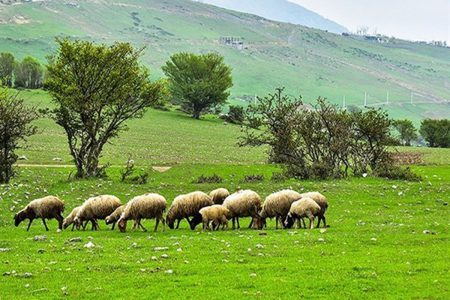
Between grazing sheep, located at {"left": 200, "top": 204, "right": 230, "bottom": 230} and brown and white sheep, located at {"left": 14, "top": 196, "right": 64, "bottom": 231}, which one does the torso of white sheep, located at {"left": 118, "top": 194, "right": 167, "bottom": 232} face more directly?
the brown and white sheep

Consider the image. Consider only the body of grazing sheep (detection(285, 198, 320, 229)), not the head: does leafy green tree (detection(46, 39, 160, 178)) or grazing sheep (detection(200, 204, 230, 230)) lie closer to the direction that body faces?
the grazing sheep

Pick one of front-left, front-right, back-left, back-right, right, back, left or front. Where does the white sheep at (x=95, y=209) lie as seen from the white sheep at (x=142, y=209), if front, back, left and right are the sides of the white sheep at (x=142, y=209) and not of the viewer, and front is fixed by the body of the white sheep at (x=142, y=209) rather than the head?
front-right

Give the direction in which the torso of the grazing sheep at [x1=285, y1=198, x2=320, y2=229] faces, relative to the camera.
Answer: to the viewer's left

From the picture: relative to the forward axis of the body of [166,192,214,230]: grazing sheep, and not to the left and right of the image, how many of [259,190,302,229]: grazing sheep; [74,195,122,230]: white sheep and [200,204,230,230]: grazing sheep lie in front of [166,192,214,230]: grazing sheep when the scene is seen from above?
1

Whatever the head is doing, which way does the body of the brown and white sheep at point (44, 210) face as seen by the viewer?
to the viewer's left

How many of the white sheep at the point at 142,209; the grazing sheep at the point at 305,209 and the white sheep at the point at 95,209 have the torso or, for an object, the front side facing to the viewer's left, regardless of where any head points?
3

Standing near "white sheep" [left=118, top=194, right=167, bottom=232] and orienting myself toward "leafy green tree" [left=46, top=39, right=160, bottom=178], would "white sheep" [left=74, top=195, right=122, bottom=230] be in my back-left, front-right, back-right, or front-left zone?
front-left

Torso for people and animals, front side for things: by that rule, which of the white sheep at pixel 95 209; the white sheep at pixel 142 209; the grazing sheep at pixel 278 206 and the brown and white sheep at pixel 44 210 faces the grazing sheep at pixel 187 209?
the grazing sheep at pixel 278 206

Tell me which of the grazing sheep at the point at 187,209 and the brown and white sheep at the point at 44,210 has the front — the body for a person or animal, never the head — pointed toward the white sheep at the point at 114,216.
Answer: the grazing sheep

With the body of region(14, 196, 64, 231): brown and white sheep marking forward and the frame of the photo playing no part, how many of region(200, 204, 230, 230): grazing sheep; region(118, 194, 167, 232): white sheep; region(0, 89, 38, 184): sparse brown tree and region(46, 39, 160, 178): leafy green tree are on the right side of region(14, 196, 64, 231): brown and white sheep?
2

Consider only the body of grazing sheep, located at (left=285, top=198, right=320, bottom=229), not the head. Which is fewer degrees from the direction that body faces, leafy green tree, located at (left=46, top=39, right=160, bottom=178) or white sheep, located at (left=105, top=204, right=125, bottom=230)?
the white sheep

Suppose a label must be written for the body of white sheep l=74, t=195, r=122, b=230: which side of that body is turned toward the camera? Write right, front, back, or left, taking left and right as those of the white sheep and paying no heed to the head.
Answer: left

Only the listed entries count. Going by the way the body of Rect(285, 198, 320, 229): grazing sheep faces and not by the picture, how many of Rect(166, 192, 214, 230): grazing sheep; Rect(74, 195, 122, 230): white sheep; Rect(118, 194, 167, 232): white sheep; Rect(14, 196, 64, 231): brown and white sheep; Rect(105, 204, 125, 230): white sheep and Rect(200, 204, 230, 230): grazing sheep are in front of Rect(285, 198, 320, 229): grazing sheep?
6

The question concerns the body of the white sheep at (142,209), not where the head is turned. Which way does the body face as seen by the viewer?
to the viewer's left

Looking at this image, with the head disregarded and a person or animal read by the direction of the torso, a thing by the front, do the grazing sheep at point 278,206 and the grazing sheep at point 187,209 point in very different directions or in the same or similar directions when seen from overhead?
same or similar directions

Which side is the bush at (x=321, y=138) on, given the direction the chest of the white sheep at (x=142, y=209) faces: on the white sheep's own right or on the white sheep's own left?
on the white sheep's own right

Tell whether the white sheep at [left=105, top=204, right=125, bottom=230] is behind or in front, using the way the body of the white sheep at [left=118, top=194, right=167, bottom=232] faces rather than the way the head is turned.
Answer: in front

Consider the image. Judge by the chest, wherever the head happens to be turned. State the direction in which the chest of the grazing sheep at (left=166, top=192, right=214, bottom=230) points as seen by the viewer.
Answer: to the viewer's left

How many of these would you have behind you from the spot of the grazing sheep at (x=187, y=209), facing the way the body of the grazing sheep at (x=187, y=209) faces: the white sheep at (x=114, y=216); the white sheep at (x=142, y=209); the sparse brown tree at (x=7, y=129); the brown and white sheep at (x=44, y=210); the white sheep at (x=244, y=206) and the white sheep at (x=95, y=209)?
1
